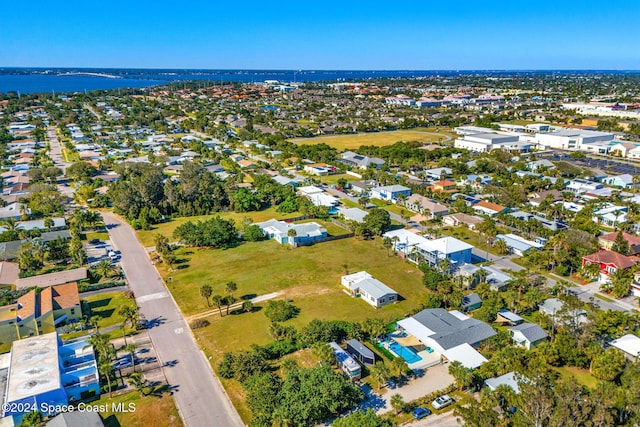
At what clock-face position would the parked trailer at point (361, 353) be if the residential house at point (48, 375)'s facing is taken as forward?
the parked trailer at point (361, 353) is roughly at 1 o'clock from the residential house at point (48, 375).

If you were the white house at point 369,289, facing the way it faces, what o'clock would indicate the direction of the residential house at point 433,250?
The residential house is roughly at 6 o'clock from the white house.

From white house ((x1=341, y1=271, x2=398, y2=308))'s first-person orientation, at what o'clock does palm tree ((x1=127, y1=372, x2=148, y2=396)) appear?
The palm tree is roughly at 12 o'clock from the white house.

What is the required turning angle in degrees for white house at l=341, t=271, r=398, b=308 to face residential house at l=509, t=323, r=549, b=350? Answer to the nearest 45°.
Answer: approximately 90° to its left

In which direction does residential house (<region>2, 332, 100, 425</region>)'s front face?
to the viewer's right

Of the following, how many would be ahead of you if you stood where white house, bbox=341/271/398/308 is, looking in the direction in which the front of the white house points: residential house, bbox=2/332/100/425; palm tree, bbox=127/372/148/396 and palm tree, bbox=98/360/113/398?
3

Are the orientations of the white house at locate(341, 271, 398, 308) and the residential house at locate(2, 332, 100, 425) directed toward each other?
yes

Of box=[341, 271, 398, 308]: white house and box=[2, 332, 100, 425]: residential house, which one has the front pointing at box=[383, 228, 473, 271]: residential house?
box=[2, 332, 100, 425]: residential house

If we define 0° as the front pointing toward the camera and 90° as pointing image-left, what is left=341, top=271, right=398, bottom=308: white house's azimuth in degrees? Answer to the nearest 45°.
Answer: approximately 45°

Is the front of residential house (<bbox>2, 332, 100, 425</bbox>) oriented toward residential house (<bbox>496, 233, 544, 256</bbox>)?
yes

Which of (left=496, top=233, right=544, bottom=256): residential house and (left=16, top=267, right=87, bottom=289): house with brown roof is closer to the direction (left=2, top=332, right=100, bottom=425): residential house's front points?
the residential house

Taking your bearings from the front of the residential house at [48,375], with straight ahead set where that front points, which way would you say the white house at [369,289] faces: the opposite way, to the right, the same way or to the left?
the opposite way

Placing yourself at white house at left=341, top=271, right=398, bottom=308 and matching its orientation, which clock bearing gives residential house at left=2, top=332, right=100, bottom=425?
The residential house is roughly at 12 o'clock from the white house.

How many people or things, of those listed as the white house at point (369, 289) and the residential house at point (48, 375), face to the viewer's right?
1

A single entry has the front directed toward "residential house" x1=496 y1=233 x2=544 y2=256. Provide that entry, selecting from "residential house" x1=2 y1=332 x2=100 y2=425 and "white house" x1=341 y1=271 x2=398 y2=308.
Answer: "residential house" x1=2 y1=332 x2=100 y2=425
